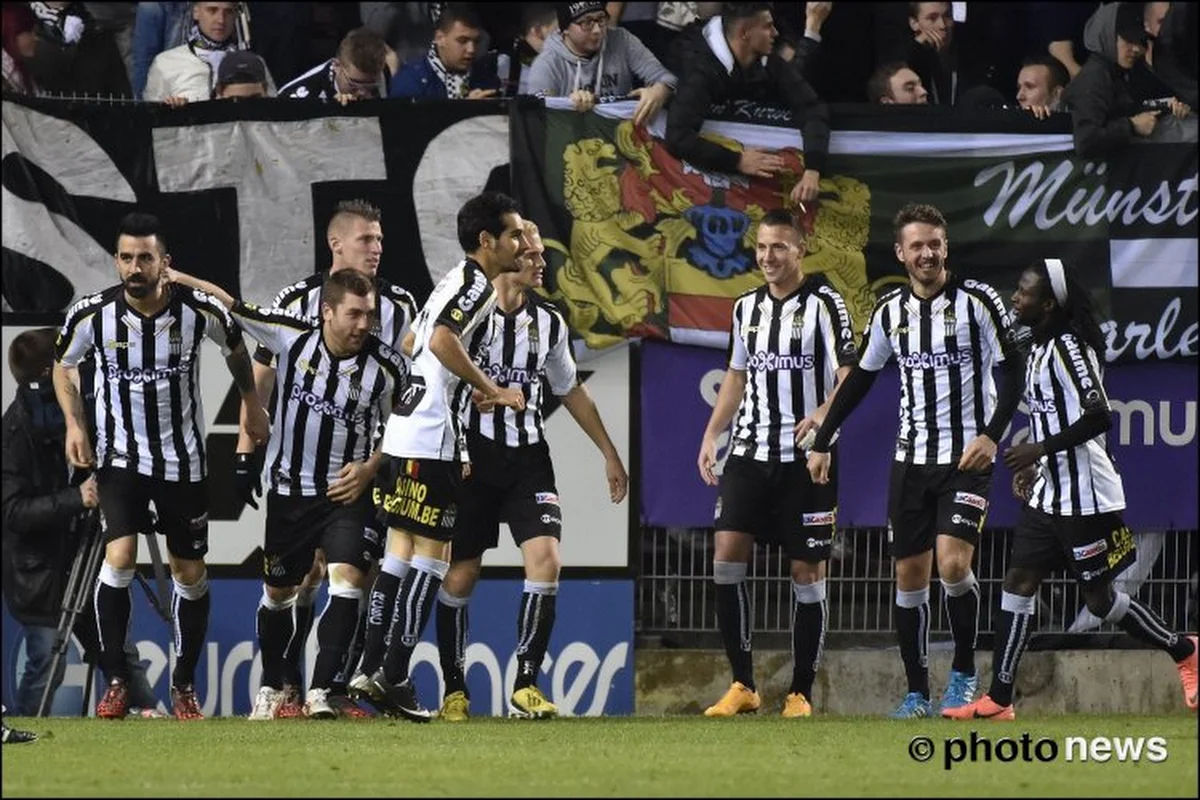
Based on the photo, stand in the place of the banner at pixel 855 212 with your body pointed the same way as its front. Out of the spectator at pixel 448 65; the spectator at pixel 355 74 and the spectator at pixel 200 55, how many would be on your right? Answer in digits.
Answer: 3

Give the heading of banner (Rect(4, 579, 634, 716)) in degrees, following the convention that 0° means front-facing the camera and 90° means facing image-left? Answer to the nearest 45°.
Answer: approximately 0°

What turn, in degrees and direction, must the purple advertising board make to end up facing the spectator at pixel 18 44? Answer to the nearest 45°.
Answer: approximately 90° to its right

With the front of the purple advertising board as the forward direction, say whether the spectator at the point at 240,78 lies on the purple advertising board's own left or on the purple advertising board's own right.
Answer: on the purple advertising board's own right

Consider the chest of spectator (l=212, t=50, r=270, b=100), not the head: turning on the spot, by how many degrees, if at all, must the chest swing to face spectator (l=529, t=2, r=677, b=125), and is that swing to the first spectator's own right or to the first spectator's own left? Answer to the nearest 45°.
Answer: approximately 90° to the first spectator's own left

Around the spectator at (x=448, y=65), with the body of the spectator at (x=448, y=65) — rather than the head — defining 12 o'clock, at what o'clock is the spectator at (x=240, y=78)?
the spectator at (x=240, y=78) is roughly at 4 o'clock from the spectator at (x=448, y=65).

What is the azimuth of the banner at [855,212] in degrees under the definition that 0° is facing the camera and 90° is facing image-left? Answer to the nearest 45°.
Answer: approximately 0°
